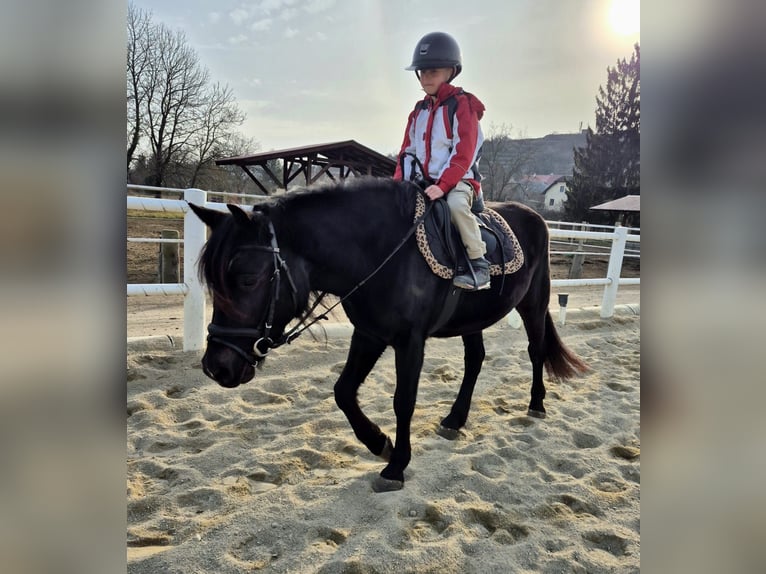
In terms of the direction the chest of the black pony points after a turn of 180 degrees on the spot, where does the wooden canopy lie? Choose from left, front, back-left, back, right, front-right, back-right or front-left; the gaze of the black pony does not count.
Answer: front-left

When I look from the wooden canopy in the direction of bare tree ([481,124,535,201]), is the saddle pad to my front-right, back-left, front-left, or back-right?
back-right

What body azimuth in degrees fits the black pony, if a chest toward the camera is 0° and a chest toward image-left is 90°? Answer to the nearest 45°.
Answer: approximately 45°

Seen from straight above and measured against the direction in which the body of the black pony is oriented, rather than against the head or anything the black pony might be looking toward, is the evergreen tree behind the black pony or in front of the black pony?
behind
